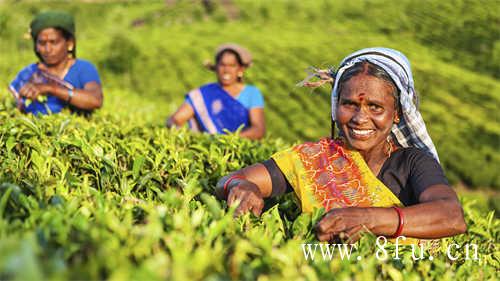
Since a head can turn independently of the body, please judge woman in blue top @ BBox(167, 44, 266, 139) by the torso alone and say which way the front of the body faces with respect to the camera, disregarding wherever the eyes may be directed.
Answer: toward the camera

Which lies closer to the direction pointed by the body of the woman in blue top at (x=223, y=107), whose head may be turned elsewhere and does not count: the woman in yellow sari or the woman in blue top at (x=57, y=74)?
the woman in yellow sari

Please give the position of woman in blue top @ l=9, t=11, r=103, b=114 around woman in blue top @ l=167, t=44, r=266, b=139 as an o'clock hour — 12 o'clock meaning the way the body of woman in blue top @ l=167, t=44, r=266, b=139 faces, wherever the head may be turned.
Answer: woman in blue top @ l=9, t=11, r=103, b=114 is roughly at 2 o'clock from woman in blue top @ l=167, t=44, r=266, b=139.

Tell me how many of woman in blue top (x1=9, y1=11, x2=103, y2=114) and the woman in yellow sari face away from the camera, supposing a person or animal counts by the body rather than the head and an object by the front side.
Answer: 0

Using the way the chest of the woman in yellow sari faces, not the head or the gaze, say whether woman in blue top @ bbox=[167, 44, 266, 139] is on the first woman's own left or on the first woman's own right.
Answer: on the first woman's own right

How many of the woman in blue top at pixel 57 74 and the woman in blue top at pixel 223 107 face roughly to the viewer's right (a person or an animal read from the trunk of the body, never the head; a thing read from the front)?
0

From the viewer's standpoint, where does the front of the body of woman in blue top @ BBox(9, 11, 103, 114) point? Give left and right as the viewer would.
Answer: facing the viewer and to the left of the viewer

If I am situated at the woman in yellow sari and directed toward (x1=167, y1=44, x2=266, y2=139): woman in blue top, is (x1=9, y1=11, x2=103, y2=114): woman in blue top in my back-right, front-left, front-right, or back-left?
front-left

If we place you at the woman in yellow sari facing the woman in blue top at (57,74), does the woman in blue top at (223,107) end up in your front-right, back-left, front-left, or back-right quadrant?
front-right

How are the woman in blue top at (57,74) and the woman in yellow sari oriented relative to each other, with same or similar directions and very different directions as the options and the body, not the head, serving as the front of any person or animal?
same or similar directions

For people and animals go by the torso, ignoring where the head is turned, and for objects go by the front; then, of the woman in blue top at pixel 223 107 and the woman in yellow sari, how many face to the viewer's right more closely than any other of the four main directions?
0

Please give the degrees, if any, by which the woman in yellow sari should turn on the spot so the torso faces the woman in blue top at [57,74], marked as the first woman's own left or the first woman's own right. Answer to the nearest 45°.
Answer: approximately 90° to the first woman's own right

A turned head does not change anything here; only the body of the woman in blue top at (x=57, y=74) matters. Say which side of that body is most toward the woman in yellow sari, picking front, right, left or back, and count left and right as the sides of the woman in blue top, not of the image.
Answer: left
